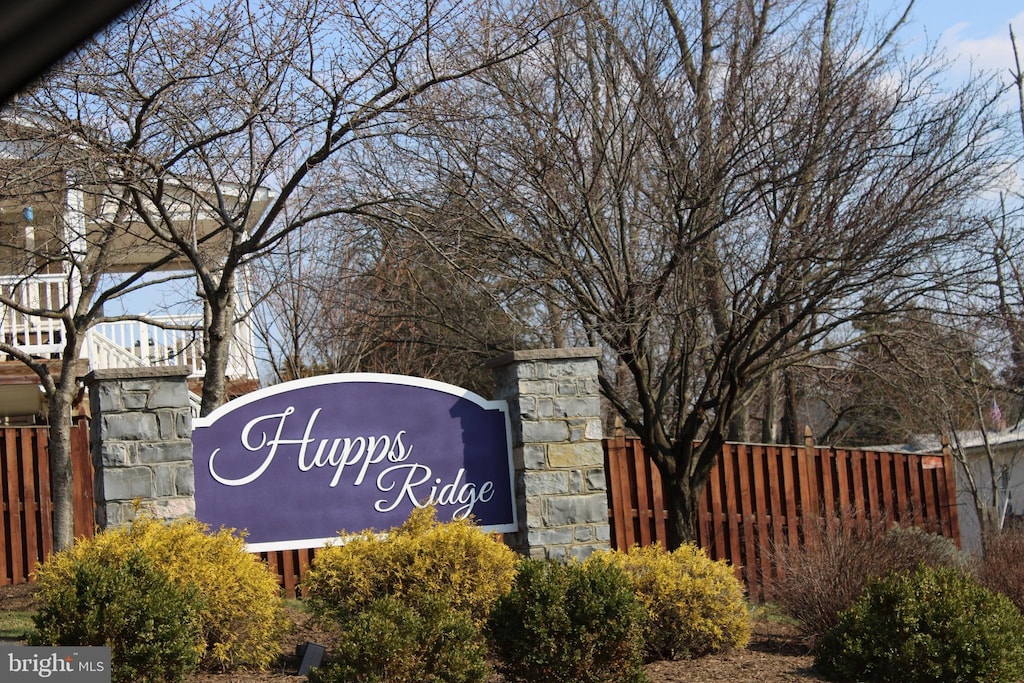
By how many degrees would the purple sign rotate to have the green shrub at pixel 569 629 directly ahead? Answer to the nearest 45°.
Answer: approximately 45° to its left

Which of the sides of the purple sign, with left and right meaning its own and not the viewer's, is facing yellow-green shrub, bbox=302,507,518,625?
front

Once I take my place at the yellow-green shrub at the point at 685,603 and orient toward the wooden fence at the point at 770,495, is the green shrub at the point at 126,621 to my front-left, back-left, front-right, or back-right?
back-left

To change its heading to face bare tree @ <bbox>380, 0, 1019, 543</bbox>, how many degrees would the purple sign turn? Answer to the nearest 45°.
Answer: approximately 135° to its left

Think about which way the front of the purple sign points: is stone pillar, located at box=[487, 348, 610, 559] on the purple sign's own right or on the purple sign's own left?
on the purple sign's own left

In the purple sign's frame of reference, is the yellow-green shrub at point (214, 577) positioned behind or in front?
in front

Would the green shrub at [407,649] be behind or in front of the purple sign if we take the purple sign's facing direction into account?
in front

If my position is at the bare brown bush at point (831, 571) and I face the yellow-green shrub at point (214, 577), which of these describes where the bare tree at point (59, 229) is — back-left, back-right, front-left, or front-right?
front-right

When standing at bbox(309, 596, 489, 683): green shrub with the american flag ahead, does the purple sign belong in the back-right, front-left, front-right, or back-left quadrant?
front-left

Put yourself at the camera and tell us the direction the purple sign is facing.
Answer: facing the viewer

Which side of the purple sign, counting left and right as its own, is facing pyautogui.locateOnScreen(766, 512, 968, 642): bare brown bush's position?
left

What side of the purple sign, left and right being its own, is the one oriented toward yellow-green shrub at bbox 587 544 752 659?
left
